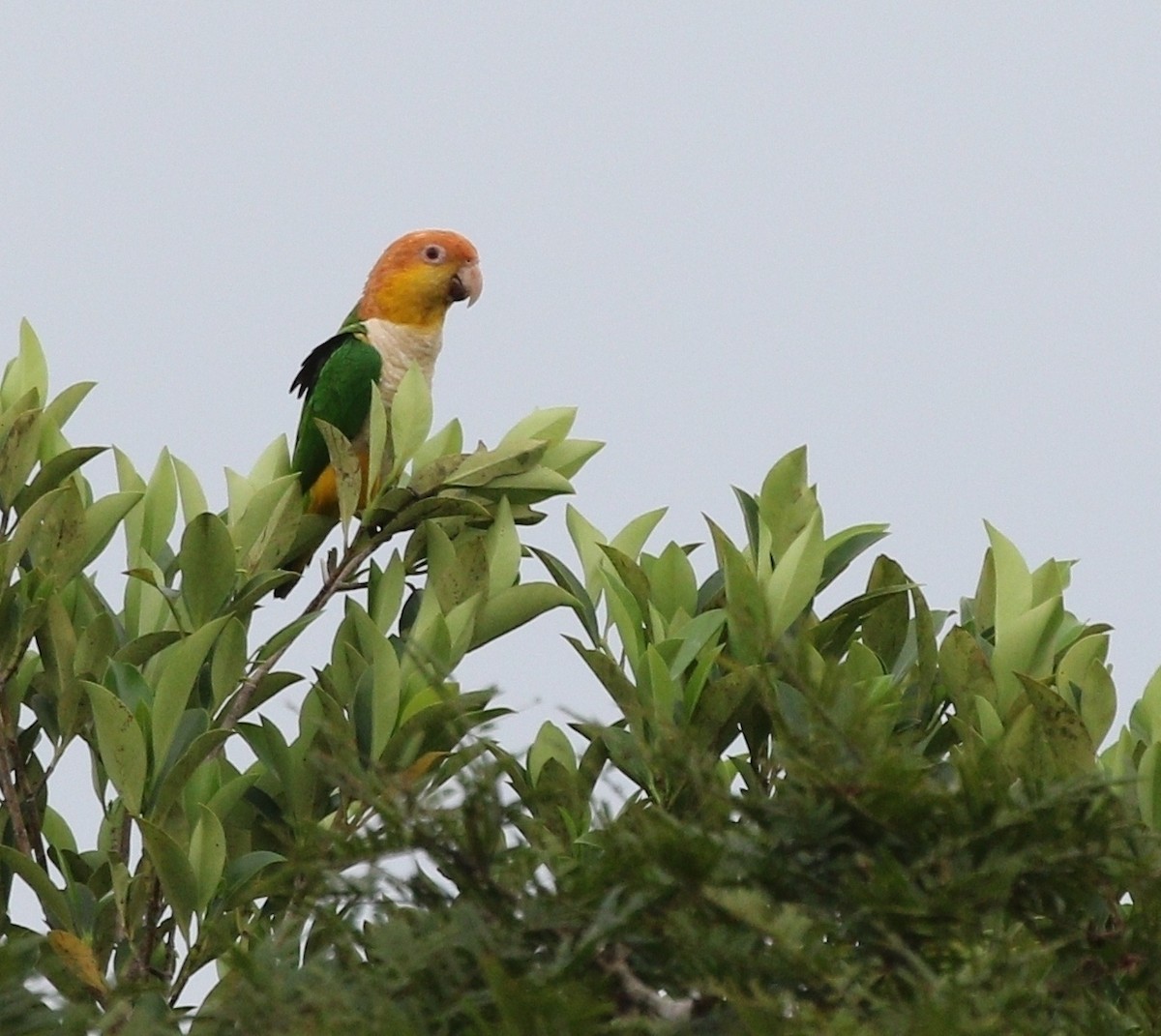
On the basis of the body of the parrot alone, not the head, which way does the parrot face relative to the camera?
to the viewer's right
